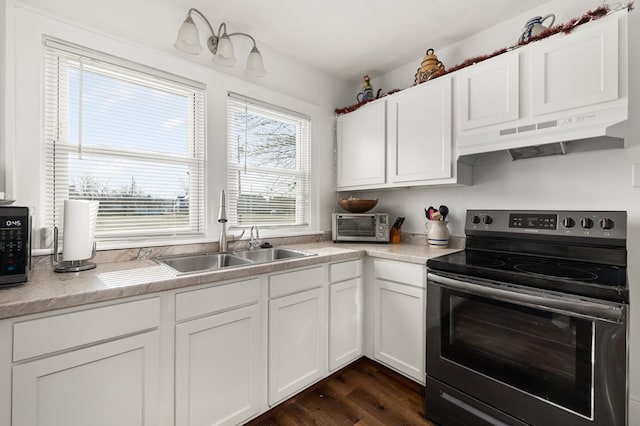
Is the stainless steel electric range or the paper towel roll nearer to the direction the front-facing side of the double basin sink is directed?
the stainless steel electric range

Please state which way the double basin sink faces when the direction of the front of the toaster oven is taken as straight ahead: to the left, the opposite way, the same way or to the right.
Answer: to the left

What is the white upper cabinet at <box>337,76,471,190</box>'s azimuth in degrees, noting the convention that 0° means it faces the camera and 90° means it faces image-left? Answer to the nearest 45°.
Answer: approximately 45°

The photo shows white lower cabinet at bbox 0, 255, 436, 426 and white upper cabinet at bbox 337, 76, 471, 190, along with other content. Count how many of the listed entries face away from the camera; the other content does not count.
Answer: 0

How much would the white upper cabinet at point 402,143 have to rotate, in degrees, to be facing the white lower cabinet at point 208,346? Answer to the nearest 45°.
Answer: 0° — it already faces it

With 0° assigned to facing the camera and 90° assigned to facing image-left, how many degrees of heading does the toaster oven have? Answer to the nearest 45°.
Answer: approximately 0°
